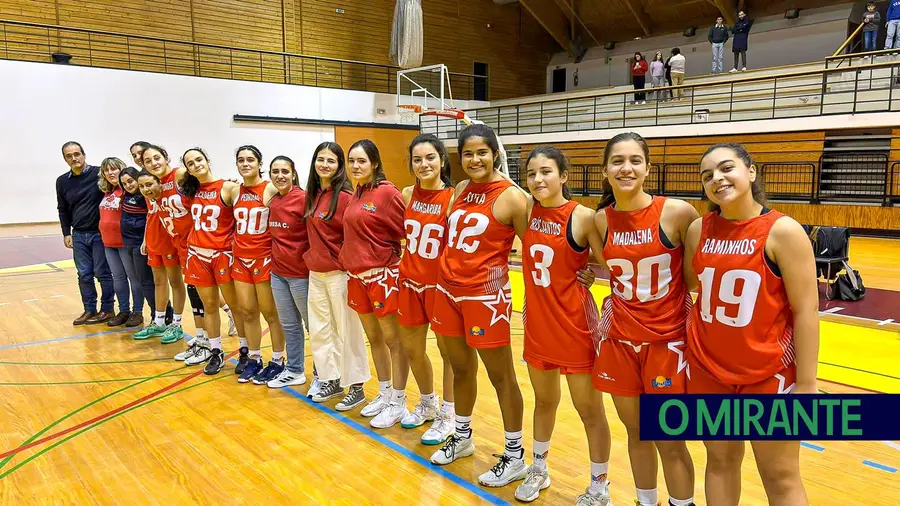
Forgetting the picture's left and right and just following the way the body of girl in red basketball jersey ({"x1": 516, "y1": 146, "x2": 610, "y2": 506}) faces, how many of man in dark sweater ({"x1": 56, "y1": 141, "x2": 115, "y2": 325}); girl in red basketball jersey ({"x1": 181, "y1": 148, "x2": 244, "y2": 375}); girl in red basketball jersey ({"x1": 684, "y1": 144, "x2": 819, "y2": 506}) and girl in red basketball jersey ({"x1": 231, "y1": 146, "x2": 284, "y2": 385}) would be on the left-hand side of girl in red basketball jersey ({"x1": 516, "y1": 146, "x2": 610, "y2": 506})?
1

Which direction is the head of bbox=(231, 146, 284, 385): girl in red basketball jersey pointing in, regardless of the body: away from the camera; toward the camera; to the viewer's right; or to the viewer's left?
toward the camera

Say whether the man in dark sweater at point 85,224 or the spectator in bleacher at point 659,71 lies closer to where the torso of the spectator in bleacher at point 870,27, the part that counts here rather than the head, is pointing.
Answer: the man in dark sweater

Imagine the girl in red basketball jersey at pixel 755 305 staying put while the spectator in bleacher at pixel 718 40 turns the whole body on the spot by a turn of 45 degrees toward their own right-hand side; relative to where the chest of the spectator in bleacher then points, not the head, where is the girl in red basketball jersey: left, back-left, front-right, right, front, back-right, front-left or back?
front-left

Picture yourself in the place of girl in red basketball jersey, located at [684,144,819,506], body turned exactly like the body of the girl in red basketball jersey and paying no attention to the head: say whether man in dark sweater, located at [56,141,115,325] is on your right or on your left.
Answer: on your right

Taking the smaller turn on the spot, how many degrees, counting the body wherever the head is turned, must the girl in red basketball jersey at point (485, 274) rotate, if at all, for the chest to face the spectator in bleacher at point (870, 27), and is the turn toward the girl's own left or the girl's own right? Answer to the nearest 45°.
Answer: approximately 180°

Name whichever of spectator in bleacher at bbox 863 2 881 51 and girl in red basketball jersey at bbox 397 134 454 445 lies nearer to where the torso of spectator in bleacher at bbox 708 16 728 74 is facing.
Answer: the girl in red basketball jersey

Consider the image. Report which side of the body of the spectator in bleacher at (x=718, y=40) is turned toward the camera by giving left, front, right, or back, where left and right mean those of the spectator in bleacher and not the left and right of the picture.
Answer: front

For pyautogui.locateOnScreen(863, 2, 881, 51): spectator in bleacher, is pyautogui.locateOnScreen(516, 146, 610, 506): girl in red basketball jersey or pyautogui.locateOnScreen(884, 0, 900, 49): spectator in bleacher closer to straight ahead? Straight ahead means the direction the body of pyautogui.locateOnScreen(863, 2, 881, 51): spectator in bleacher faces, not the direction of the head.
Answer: the girl in red basketball jersey

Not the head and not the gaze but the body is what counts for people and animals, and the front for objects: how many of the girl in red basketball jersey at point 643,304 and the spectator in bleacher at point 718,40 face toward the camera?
2

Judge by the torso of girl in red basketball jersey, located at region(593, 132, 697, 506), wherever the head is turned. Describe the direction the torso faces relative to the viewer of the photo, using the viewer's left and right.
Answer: facing the viewer

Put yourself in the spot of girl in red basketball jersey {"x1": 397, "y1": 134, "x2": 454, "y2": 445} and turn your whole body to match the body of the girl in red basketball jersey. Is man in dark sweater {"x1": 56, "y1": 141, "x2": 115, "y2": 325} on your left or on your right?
on your right

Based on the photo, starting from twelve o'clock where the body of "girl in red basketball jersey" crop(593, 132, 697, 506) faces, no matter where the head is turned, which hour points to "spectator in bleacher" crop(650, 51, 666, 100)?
The spectator in bleacher is roughly at 6 o'clock from the girl in red basketball jersey.

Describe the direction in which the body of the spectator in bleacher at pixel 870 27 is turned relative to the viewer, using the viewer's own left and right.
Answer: facing the viewer and to the left of the viewer

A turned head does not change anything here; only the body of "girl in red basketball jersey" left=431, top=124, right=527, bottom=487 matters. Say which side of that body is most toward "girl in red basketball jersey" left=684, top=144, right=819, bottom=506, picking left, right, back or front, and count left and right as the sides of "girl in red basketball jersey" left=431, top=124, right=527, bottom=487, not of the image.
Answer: left

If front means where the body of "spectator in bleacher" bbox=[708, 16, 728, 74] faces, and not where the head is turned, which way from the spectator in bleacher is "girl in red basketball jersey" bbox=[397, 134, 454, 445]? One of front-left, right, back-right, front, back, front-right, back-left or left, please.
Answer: front

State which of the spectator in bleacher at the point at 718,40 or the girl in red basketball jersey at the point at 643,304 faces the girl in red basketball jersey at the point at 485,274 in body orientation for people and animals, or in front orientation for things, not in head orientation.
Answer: the spectator in bleacher
